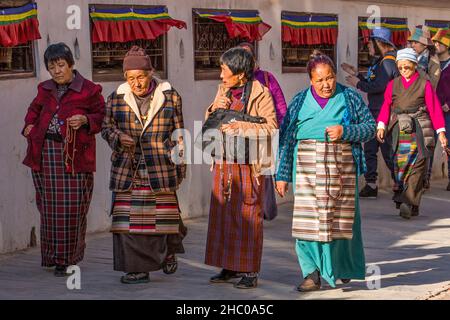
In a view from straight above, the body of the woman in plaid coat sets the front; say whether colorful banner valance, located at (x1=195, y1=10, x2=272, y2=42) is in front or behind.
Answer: behind

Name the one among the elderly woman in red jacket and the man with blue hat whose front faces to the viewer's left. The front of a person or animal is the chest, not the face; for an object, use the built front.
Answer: the man with blue hat

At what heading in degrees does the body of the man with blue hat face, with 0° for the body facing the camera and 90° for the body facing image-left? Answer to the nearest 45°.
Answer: approximately 90°

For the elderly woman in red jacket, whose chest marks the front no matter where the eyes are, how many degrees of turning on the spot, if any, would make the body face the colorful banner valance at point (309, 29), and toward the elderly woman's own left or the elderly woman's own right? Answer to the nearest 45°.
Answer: approximately 135° to the elderly woman's own left

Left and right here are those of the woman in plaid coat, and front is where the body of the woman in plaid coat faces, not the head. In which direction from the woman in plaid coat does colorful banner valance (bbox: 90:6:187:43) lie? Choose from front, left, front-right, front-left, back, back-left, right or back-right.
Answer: back

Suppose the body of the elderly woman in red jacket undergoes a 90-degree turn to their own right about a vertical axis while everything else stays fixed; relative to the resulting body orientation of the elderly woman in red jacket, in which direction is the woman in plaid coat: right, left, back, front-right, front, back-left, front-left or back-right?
back-left

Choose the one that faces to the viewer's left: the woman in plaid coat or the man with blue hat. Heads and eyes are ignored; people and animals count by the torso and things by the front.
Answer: the man with blue hat

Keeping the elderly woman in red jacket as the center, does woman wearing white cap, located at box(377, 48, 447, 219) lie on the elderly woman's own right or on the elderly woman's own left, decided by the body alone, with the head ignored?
on the elderly woman's own left

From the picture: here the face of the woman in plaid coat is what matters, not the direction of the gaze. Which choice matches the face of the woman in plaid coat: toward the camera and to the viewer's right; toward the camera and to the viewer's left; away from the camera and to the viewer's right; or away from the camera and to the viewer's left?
toward the camera and to the viewer's left
